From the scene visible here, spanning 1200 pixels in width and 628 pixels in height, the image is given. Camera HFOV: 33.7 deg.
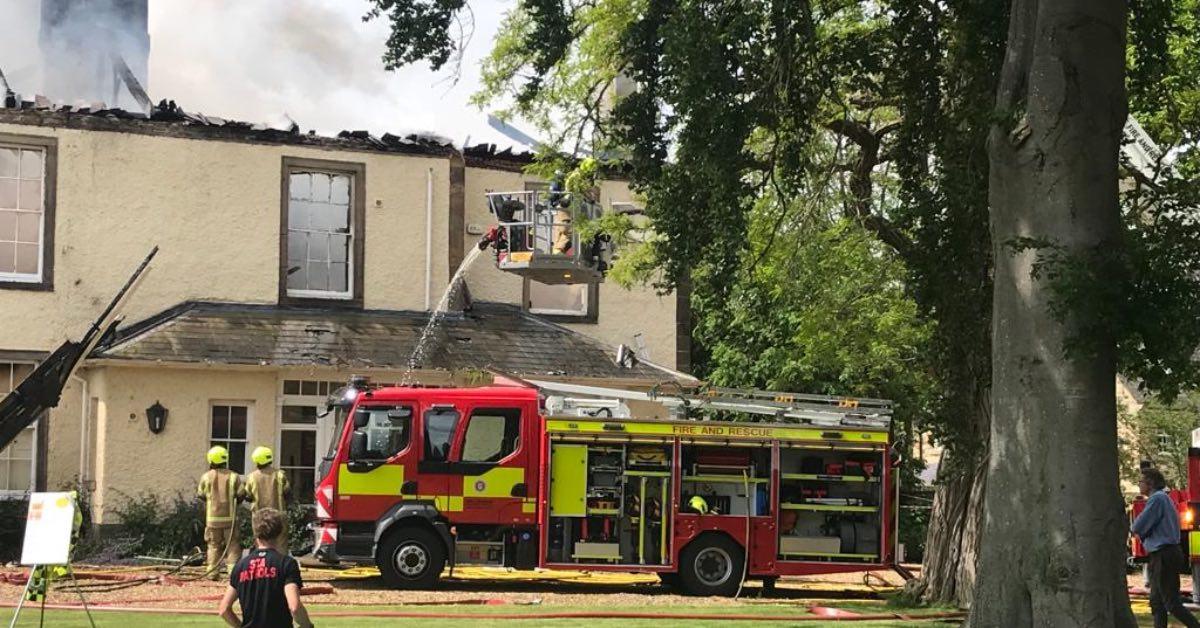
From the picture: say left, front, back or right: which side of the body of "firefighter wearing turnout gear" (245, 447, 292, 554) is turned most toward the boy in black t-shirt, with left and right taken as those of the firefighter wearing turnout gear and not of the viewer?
back

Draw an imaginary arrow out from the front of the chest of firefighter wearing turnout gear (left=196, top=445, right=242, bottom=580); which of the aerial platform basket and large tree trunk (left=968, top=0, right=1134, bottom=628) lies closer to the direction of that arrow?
the aerial platform basket

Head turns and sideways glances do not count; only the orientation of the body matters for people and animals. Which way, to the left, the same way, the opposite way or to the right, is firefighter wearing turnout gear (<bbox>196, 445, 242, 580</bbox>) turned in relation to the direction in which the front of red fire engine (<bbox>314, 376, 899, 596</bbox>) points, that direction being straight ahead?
to the right

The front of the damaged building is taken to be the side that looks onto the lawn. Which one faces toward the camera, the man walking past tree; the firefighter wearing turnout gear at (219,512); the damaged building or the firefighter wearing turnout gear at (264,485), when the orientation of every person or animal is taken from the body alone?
the damaged building

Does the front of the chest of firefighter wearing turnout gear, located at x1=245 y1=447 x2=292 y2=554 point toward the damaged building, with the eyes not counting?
yes

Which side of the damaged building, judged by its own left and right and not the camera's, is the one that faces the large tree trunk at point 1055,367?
front

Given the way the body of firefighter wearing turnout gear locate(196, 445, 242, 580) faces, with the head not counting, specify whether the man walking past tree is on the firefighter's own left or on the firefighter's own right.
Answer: on the firefighter's own right

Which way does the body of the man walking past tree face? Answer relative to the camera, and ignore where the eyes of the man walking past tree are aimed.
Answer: to the viewer's left

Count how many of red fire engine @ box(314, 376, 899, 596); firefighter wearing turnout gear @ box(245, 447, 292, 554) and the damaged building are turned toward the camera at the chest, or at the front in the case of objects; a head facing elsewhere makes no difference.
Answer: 1

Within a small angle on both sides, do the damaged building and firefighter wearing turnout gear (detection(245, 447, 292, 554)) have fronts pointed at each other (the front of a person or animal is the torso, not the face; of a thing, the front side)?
yes

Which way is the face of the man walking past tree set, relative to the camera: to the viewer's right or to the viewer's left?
to the viewer's left

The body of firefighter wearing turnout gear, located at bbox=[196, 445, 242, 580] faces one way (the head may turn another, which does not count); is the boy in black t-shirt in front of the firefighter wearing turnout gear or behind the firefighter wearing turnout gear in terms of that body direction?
behind

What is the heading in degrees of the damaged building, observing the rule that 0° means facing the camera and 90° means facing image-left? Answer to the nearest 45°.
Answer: approximately 0°

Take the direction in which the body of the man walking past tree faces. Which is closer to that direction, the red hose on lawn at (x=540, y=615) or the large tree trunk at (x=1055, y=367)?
the red hose on lawn

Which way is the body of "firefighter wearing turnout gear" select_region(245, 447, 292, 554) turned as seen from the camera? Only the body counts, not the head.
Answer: away from the camera

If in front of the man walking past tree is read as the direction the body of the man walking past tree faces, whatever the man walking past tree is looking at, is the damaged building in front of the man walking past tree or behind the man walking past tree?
in front

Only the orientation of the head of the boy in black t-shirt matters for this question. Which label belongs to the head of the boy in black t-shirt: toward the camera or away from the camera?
away from the camera

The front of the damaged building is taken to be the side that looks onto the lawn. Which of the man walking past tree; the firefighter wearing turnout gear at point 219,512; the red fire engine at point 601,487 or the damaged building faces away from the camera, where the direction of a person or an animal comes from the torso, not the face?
the firefighter wearing turnout gear
